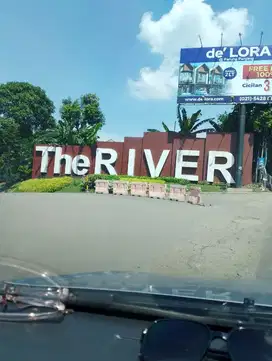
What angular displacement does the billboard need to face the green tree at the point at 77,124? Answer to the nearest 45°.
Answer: approximately 135° to its right

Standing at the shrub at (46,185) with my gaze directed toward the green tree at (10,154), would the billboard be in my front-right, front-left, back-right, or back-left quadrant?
back-right

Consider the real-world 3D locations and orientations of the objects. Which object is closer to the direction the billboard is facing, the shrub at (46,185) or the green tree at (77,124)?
the shrub

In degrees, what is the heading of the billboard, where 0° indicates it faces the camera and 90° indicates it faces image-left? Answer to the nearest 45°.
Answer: approximately 0°

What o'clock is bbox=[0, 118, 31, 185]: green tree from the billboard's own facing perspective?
The green tree is roughly at 4 o'clock from the billboard.

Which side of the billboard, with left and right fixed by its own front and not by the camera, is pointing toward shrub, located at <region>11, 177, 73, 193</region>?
right
